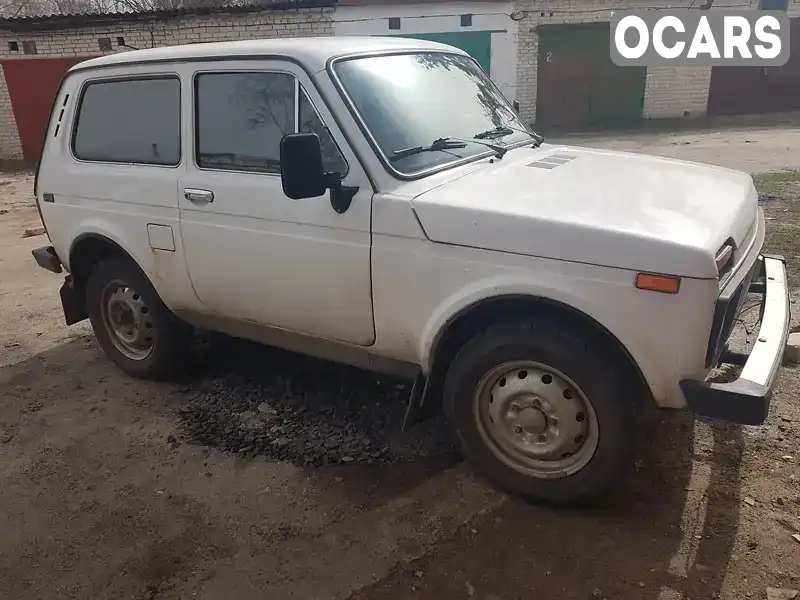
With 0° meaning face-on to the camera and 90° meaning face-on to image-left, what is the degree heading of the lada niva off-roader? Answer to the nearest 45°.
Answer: approximately 315°

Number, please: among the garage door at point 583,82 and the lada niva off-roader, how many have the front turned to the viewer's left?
0

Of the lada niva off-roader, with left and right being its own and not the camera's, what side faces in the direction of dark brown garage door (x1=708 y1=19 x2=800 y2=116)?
left

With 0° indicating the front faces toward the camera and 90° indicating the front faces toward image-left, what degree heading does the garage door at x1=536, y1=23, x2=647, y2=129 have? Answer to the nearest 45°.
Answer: approximately 0°

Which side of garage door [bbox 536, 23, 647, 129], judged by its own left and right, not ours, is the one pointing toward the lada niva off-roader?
front

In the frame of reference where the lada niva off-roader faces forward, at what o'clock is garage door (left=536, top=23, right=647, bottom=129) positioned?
The garage door is roughly at 8 o'clock from the lada niva off-roader.

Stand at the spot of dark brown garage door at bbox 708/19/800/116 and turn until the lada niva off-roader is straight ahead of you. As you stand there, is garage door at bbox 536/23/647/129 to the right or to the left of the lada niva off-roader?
right
